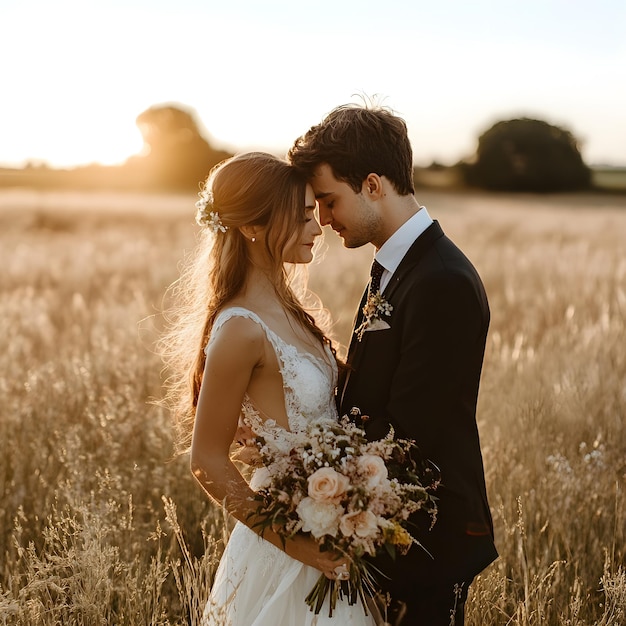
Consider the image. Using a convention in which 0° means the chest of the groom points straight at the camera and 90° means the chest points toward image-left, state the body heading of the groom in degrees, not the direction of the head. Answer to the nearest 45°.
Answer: approximately 90°

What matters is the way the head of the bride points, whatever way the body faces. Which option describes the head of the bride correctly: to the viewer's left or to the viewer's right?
to the viewer's right

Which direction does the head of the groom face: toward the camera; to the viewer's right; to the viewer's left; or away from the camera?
to the viewer's left

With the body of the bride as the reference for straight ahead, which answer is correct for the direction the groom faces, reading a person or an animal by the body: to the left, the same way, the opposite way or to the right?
the opposite way

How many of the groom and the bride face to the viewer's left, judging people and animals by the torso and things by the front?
1

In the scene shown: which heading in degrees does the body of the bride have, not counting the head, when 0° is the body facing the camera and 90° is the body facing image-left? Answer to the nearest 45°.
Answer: approximately 270°
